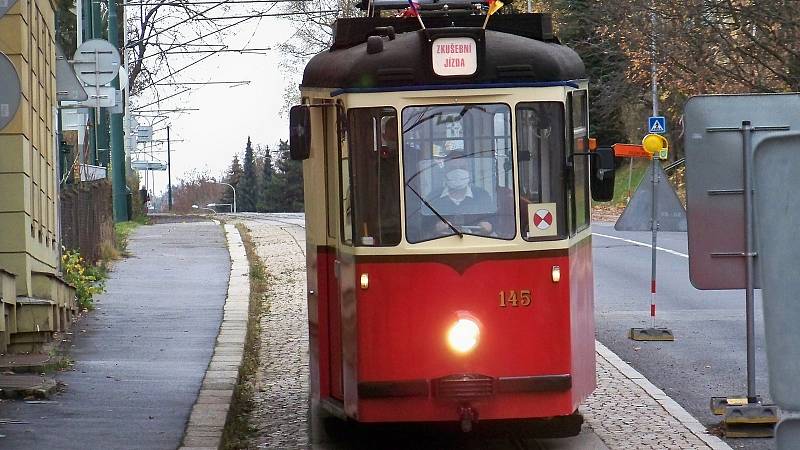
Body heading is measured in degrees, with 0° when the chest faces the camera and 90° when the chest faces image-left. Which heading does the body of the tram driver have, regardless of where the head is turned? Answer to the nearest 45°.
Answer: approximately 0°
